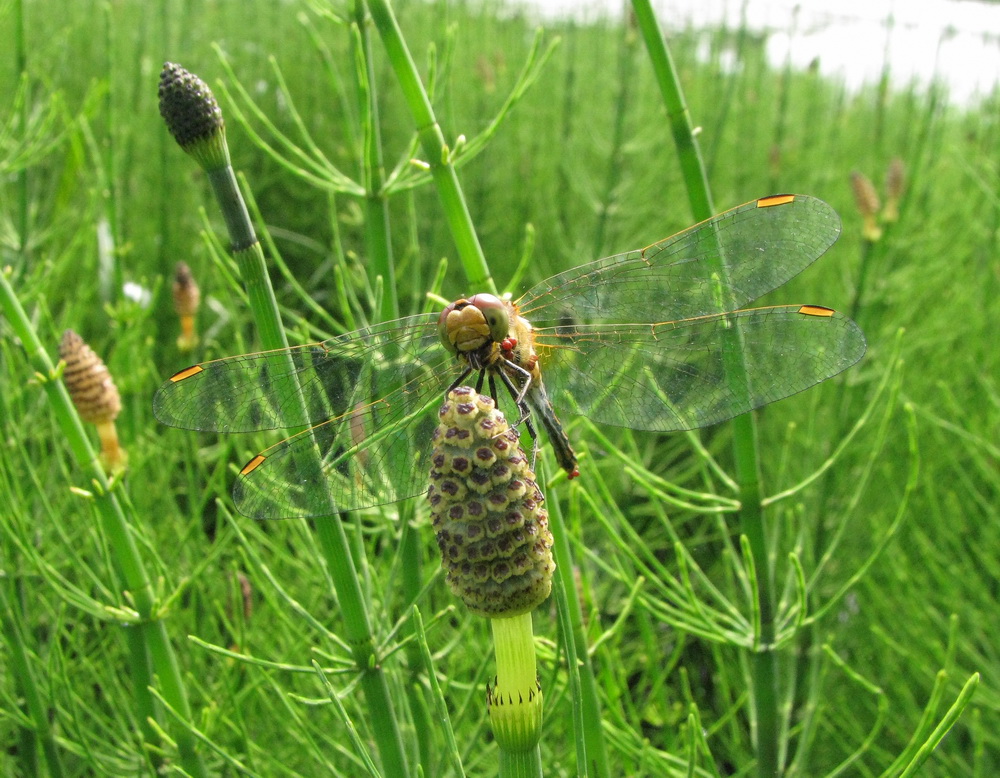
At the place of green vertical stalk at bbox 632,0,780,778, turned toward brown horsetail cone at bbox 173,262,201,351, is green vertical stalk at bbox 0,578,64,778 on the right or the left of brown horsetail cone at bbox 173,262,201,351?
left

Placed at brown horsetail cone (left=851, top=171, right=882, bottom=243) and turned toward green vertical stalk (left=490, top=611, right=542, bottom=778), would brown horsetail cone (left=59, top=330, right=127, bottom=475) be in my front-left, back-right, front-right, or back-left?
front-right

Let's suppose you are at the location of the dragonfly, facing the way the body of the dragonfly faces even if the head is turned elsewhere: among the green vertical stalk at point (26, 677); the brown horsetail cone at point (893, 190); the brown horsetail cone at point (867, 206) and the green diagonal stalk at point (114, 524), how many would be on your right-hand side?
2

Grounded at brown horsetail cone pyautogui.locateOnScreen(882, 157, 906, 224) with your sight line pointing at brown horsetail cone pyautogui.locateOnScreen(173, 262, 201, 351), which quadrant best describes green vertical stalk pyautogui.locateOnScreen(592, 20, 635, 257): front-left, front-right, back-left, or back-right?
front-right
